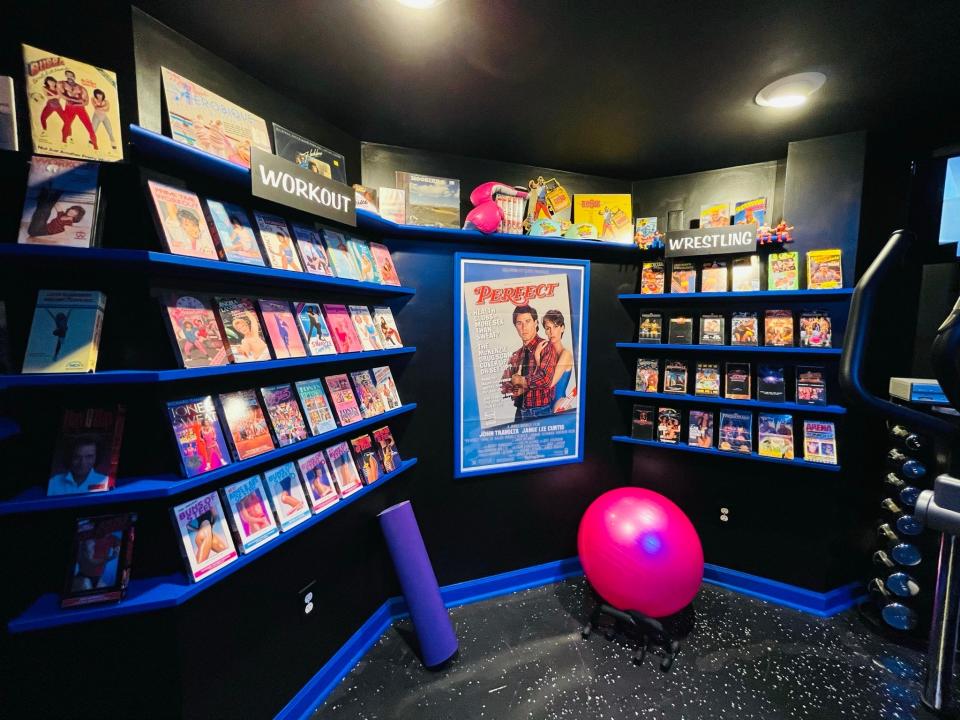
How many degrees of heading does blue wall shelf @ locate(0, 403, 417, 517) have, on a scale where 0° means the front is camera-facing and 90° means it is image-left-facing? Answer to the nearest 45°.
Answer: approximately 315°

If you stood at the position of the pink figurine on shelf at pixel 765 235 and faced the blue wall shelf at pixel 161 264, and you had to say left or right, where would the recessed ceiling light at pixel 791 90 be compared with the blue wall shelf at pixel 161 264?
left

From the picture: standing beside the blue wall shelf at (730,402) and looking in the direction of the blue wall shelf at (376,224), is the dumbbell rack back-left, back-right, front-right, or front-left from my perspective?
back-left

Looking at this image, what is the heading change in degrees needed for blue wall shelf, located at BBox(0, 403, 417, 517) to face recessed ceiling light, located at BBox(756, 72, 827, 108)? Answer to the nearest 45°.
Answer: approximately 45° to its left

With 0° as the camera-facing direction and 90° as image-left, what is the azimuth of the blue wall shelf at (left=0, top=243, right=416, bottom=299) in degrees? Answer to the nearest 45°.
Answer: approximately 315°

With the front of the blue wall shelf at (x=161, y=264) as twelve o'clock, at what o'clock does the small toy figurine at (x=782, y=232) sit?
The small toy figurine is roughly at 11 o'clock from the blue wall shelf.

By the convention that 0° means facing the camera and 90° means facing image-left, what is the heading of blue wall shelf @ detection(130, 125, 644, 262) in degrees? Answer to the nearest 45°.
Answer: approximately 315°
